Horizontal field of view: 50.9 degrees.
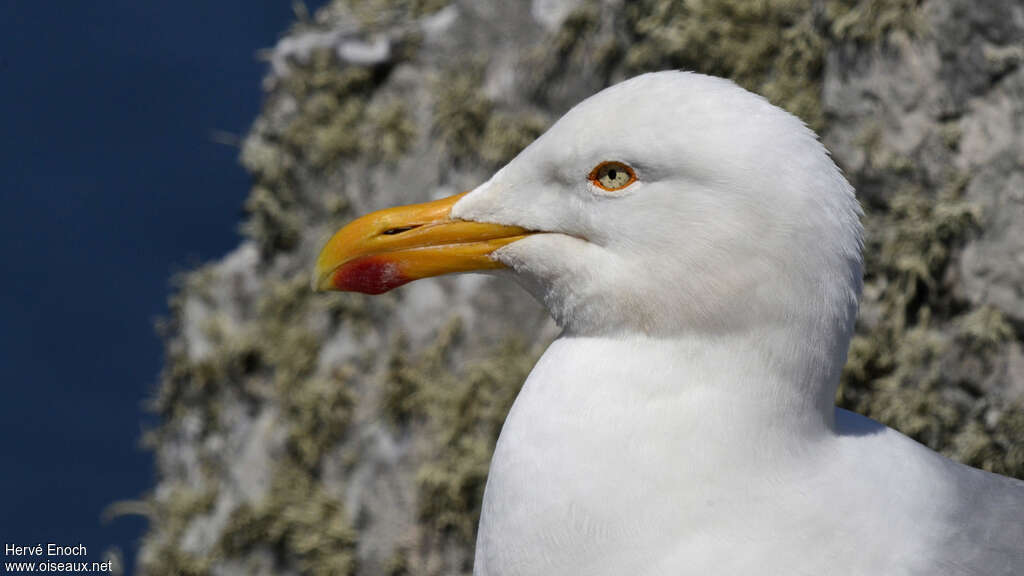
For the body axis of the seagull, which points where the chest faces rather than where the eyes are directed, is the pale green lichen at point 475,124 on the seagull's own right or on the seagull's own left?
on the seagull's own right

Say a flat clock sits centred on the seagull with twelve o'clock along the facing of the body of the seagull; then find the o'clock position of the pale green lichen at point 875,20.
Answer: The pale green lichen is roughly at 4 o'clock from the seagull.

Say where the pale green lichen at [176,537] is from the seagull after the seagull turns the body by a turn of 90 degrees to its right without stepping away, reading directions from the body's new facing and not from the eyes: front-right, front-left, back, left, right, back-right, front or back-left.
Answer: front-left

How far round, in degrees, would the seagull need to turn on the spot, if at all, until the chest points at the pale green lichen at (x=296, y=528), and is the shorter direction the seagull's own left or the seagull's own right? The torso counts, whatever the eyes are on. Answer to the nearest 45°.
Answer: approximately 45° to the seagull's own right

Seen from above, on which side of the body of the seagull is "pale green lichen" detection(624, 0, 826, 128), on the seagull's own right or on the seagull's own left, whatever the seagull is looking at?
on the seagull's own right

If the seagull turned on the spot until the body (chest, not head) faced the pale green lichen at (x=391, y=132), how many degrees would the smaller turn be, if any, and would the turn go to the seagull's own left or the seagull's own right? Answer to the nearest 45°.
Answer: approximately 45° to the seagull's own right

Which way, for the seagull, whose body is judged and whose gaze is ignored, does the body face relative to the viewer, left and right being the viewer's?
facing to the left of the viewer

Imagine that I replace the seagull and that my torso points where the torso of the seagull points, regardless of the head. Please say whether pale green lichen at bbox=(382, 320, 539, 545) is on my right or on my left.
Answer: on my right
